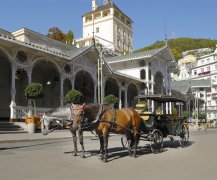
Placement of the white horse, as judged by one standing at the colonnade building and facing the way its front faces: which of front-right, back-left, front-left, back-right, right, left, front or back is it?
front-right

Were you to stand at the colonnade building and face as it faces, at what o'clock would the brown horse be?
The brown horse is roughly at 1 o'clock from the colonnade building.

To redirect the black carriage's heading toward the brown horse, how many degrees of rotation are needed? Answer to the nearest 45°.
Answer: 0° — it already faces it

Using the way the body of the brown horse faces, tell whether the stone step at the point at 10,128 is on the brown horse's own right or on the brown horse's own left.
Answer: on the brown horse's own right

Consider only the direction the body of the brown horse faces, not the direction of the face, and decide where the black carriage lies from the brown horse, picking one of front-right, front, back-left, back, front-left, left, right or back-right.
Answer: back

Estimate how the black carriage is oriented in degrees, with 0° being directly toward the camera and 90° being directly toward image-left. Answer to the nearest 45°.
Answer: approximately 45°

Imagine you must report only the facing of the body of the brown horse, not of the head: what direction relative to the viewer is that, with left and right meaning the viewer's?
facing the viewer and to the left of the viewer

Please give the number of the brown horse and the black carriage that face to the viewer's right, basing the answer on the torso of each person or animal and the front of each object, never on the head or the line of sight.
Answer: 0

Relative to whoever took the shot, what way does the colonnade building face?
facing the viewer and to the right of the viewer

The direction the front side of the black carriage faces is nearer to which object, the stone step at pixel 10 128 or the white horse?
the white horse
